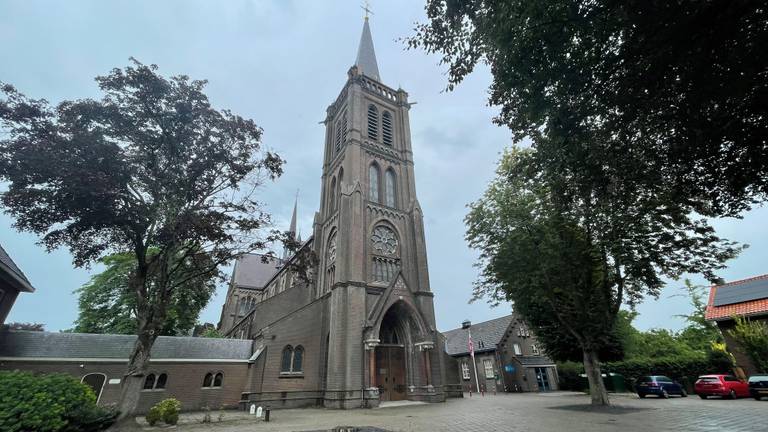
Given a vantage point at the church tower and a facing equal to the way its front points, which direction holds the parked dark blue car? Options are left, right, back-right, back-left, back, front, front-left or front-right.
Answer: front-left

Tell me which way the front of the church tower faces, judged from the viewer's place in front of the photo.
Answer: facing the viewer and to the right of the viewer

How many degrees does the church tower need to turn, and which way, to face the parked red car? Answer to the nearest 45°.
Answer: approximately 45° to its left

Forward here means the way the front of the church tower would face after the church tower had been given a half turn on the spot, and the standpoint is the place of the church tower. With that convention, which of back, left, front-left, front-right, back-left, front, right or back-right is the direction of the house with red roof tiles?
back-right

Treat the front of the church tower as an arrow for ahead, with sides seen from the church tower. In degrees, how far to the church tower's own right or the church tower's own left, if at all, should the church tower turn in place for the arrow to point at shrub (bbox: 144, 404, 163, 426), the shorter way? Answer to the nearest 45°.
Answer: approximately 90° to the church tower's own right

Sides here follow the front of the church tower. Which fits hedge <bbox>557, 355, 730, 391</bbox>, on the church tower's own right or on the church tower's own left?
on the church tower's own left

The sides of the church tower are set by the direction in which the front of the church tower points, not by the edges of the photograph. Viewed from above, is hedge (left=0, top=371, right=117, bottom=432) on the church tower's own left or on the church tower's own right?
on the church tower's own right

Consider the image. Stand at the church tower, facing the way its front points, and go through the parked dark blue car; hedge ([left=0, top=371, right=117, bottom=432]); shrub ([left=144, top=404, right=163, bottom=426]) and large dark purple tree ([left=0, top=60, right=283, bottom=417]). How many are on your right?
3

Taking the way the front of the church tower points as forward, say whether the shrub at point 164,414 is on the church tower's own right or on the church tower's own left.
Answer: on the church tower's own right

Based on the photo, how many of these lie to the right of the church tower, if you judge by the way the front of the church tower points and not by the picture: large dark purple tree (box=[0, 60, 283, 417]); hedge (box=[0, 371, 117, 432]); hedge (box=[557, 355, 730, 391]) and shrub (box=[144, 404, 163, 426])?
3

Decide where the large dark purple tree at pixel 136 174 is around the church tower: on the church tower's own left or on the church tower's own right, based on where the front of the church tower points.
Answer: on the church tower's own right
